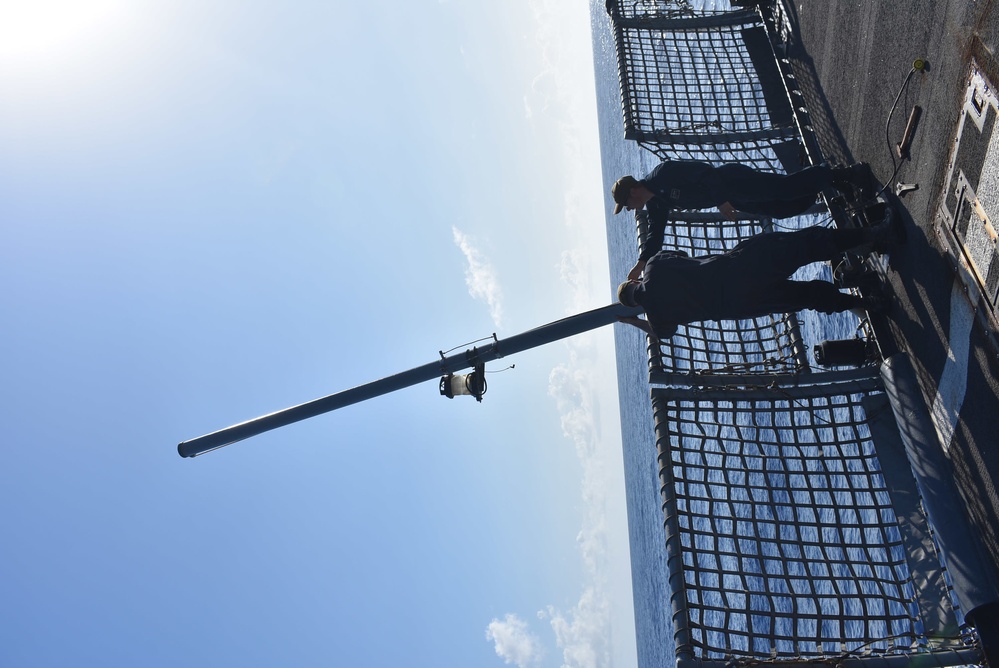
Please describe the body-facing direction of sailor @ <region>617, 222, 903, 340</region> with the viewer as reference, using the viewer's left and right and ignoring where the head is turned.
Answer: facing away from the viewer
